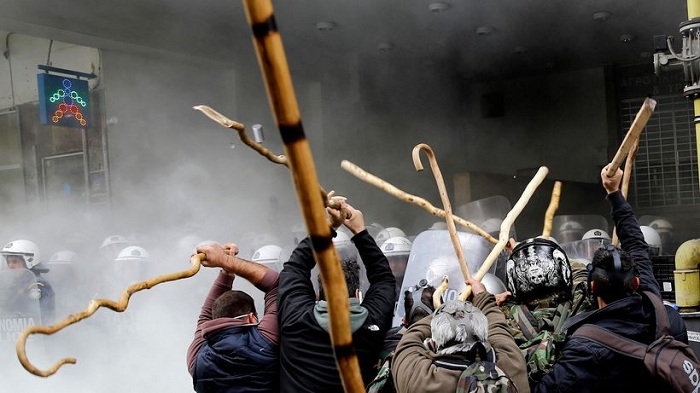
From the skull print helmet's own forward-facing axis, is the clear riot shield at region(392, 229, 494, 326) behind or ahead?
ahead

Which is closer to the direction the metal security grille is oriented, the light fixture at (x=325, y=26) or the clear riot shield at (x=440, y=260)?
the clear riot shield

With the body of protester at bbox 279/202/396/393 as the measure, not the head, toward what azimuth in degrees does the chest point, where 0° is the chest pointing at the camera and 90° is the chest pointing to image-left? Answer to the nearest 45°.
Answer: approximately 180°

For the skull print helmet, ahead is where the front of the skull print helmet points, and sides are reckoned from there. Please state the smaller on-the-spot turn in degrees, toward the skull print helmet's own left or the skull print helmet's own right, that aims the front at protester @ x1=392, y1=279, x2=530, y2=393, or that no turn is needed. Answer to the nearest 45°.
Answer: approximately 135° to the skull print helmet's own left

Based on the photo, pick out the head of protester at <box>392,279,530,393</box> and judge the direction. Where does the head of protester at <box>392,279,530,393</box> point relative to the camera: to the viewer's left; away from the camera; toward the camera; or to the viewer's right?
away from the camera

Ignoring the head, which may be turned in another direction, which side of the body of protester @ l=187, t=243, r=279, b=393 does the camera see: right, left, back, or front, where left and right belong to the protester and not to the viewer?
back

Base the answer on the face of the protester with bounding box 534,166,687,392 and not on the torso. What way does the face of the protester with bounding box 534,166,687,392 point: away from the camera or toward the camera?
away from the camera

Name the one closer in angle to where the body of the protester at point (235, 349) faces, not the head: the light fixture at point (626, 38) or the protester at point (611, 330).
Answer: the light fixture

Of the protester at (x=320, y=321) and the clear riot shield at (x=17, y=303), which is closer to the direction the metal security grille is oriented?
the protester

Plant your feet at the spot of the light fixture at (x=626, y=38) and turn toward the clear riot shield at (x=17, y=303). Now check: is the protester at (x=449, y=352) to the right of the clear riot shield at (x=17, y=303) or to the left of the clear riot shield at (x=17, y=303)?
left

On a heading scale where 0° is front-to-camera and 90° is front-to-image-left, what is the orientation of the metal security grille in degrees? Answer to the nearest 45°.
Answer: approximately 0°

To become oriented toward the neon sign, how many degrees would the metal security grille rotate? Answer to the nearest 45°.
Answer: approximately 45° to its right

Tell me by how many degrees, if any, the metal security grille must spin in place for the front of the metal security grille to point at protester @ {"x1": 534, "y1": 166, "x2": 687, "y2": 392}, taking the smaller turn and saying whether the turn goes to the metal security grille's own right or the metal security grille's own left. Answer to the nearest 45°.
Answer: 0° — it already faces them

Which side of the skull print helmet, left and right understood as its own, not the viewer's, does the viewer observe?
back
